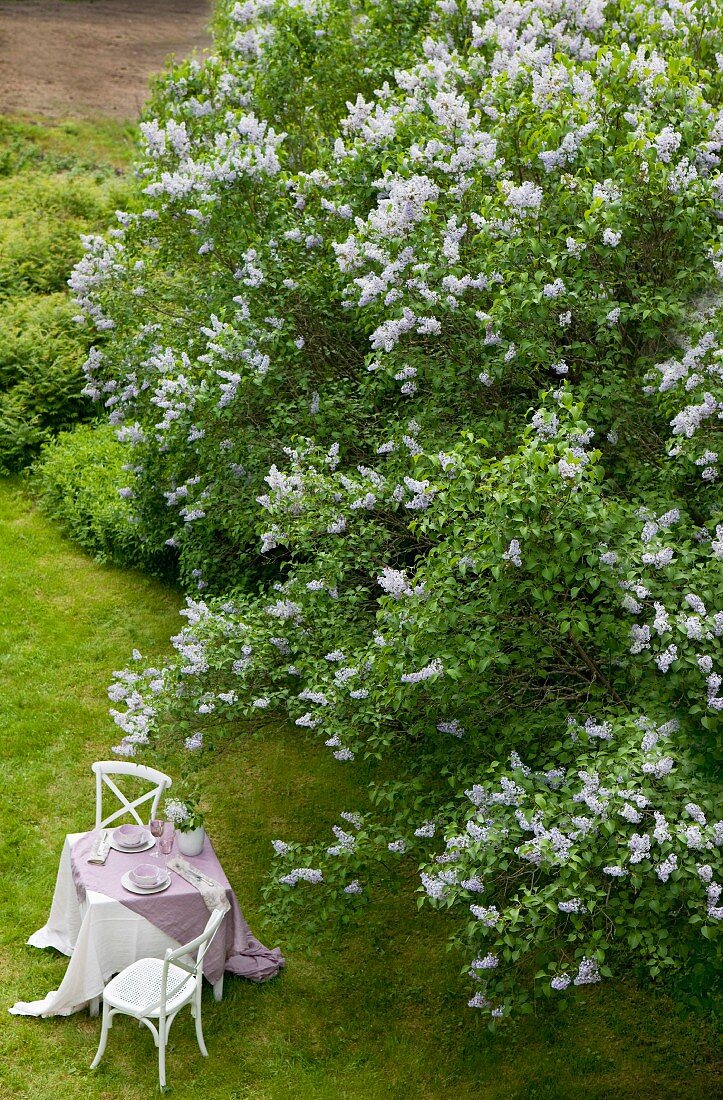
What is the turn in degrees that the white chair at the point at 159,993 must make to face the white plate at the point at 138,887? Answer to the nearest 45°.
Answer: approximately 45° to its right

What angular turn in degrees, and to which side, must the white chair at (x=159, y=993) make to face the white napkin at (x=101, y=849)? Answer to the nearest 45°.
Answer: approximately 45° to its right

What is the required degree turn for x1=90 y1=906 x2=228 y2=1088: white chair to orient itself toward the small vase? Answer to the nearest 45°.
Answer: approximately 45° to its right

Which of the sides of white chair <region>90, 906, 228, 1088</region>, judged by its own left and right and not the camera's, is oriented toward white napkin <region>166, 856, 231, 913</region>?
right

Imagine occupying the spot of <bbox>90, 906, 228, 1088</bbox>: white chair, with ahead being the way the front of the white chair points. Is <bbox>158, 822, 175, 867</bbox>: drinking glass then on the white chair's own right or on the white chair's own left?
on the white chair's own right

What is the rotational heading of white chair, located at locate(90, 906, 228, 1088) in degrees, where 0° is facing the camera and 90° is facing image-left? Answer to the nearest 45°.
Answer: approximately 135°

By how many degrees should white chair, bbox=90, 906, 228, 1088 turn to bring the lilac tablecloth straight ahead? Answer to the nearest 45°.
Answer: approximately 45° to its right
